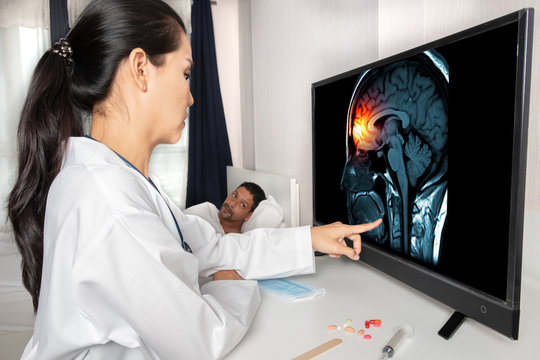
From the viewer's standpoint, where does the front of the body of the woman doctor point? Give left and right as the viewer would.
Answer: facing away from the viewer and to the right of the viewer

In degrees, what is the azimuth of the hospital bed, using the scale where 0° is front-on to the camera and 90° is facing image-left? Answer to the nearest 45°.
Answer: approximately 45°

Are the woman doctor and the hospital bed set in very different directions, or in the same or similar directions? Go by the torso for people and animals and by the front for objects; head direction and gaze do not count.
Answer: very different directions

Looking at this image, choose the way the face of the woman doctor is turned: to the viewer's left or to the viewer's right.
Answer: to the viewer's right

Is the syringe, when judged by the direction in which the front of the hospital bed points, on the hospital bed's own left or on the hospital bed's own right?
on the hospital bed's own left

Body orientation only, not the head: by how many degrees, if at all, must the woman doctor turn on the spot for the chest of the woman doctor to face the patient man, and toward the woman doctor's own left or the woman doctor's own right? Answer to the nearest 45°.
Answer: approximately 45° to the woman doctor's own left

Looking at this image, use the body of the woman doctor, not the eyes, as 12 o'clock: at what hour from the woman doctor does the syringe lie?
The syringe is roughly at 2 o'clock from the woman doctor.
